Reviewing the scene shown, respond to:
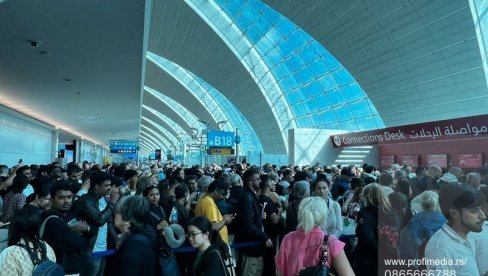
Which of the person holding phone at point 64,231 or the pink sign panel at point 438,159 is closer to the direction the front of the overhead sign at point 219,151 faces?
the person holding phone

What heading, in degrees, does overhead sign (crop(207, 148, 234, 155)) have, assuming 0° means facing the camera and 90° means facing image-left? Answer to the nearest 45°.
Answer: approximately 0°

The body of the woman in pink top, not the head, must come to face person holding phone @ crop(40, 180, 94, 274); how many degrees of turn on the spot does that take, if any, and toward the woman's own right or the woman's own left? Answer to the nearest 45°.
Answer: approximately 90° to the woman's own left

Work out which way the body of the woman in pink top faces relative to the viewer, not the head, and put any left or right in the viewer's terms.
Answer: facing away from the viewer

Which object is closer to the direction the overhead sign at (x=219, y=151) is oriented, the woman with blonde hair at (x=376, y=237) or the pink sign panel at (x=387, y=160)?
the woman with blonde hair

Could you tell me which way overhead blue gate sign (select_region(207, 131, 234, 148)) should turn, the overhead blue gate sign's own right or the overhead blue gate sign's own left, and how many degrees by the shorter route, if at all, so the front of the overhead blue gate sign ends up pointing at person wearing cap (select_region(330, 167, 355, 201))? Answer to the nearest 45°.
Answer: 0° — it already faces them

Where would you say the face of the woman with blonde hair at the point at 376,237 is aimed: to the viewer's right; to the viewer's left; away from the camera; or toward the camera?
away from the camera
